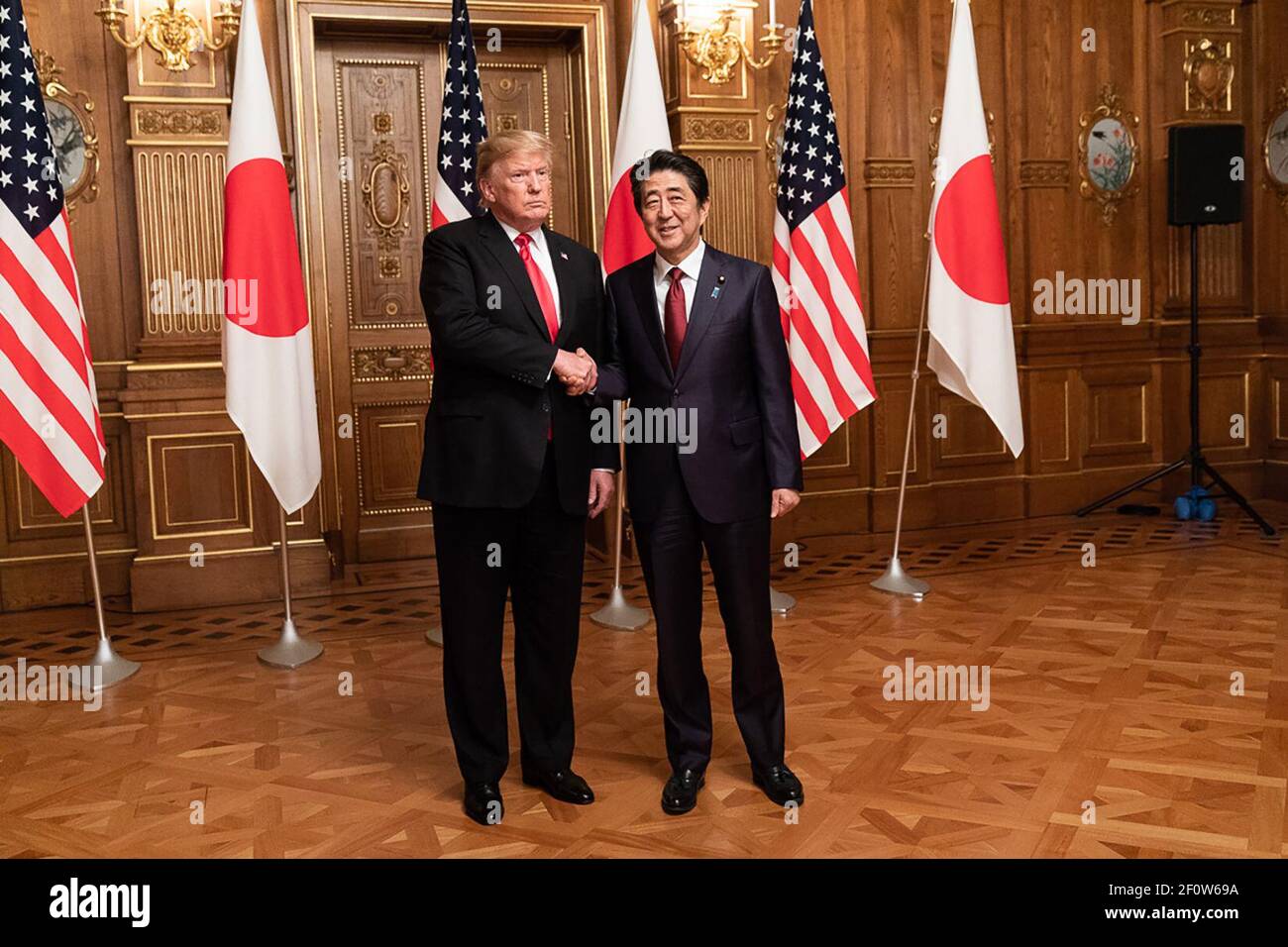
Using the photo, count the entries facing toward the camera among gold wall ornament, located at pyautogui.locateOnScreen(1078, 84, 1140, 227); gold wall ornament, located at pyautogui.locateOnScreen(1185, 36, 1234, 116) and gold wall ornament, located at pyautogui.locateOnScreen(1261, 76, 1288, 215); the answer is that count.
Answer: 3

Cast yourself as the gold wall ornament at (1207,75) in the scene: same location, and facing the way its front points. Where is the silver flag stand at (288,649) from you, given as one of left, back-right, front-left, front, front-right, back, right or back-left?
front-right

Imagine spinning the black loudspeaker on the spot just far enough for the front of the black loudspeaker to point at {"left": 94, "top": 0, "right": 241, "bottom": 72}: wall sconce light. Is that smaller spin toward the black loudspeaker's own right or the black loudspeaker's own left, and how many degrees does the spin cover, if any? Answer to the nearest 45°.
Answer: approximately 45° to the black loudspeaker's own right

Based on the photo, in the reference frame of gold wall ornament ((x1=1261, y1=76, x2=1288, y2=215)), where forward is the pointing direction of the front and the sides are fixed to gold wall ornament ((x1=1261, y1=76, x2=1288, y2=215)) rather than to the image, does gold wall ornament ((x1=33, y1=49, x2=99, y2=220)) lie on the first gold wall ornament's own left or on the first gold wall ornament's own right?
on the first gold wall ornament's own right

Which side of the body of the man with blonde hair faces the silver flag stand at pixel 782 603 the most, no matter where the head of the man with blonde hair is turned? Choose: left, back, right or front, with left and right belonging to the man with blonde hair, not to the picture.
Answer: left

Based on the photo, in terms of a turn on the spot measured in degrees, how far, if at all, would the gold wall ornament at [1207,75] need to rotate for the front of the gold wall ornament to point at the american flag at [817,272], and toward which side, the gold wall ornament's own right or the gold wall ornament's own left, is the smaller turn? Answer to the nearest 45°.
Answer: approximately 45° to the gold wall ornament's own right

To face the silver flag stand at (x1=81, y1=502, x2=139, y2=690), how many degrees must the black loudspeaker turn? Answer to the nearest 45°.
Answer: approximately 45° to its right

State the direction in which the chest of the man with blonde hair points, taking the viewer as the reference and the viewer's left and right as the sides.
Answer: facing the viewer and to the right of the viewer

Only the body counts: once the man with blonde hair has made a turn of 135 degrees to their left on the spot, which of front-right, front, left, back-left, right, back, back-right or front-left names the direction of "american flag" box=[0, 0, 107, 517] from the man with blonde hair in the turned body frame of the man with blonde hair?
front-left

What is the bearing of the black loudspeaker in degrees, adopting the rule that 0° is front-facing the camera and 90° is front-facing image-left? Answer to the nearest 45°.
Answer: approximately 0°

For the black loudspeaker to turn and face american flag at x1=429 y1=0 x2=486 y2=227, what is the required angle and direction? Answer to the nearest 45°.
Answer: approximately 45° to its right
